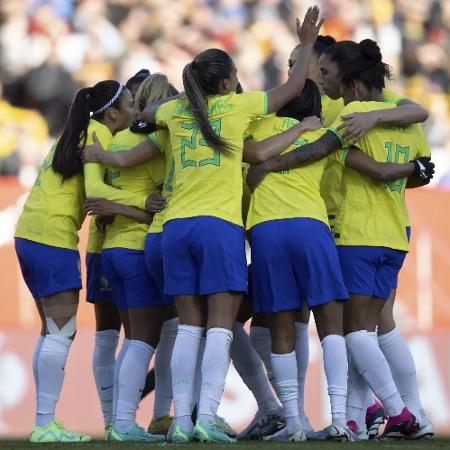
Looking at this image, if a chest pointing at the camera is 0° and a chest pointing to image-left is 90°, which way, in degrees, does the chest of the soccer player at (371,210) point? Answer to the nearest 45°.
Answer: approximately 135°

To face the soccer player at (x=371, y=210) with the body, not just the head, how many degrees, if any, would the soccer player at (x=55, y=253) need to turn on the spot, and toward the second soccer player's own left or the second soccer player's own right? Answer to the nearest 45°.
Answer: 0° — they already face them

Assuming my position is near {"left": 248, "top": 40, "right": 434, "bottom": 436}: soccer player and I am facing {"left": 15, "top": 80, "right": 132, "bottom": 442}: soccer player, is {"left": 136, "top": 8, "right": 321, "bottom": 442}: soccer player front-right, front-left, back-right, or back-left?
front-left

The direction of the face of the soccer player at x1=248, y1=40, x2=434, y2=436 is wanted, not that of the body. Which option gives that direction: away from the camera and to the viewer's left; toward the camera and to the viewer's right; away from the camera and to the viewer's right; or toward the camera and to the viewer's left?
away from the camera and to the viewer's left

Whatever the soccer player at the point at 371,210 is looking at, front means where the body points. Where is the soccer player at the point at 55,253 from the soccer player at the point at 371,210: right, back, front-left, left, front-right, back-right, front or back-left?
front-left

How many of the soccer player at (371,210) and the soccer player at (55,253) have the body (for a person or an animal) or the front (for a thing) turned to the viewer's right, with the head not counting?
1

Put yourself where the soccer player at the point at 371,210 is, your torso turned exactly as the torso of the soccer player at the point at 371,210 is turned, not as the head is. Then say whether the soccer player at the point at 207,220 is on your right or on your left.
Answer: on your left

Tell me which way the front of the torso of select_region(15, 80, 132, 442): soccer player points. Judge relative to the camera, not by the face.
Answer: to the viewer's right

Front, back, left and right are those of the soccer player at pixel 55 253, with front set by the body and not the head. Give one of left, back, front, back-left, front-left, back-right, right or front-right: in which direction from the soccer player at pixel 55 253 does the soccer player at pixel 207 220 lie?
front-right

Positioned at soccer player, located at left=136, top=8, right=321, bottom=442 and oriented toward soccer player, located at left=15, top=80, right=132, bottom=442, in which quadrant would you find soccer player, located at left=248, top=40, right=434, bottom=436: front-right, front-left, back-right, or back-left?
back-right
